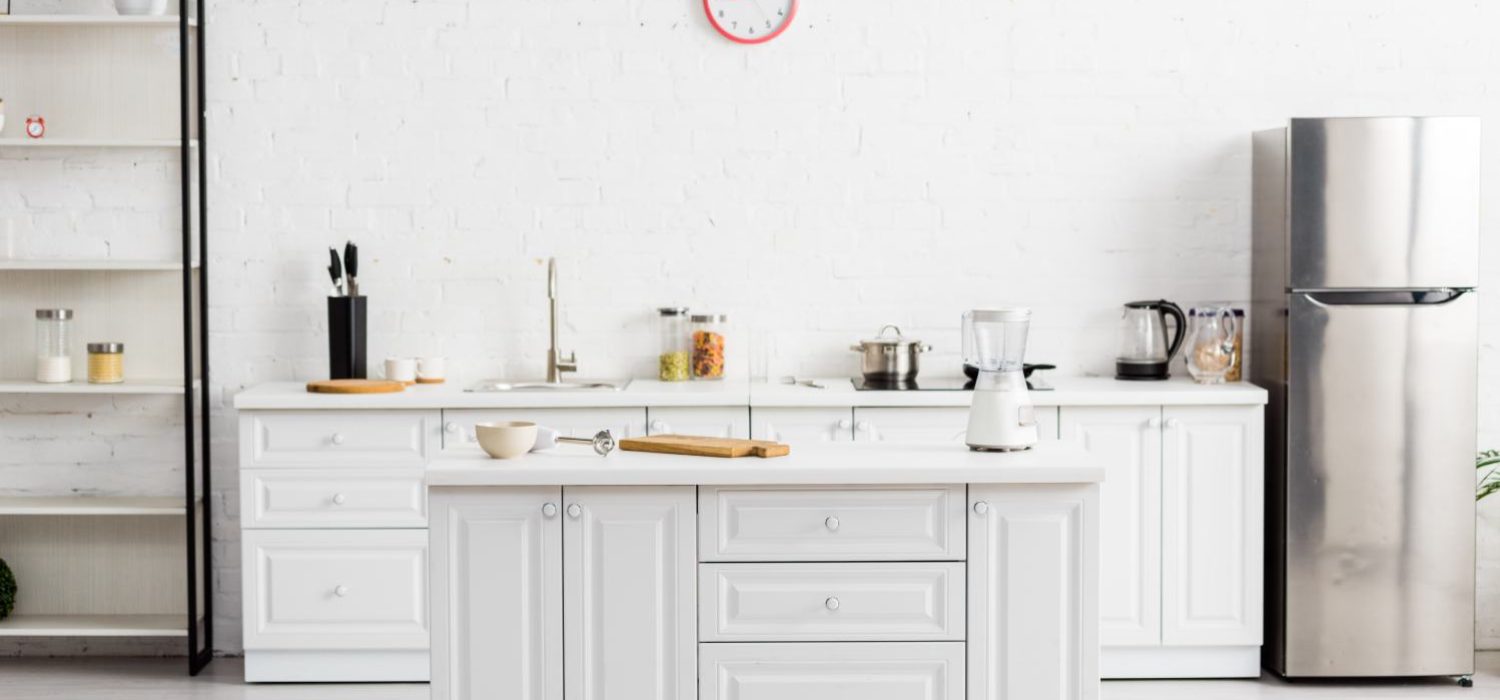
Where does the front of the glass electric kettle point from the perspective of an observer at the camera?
facing to the left of the viewer

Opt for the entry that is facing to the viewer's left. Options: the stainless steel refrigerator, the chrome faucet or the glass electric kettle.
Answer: the glass electric kettle

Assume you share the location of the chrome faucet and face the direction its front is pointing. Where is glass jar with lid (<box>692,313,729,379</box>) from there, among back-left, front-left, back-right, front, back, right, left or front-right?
left

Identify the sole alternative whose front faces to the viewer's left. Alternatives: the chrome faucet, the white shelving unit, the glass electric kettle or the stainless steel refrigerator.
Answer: the glass electric kettle

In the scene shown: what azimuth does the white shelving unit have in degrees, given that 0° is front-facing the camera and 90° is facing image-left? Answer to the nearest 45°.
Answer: approximately 0°

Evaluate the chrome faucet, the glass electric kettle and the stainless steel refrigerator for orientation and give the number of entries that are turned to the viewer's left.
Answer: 1

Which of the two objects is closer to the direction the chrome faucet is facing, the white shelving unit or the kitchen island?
the kitchen island

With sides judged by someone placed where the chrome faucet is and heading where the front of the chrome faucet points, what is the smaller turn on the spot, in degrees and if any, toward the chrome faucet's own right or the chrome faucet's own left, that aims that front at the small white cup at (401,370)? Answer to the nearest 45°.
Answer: approximately 90° to the chrome faucet's own right

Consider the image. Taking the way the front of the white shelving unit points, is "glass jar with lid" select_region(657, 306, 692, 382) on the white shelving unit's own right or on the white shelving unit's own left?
on the white shelving unit's own left

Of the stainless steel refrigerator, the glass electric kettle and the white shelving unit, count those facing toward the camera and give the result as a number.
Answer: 2

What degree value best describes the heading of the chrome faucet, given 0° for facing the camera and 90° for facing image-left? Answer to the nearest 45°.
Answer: approximately 0°
